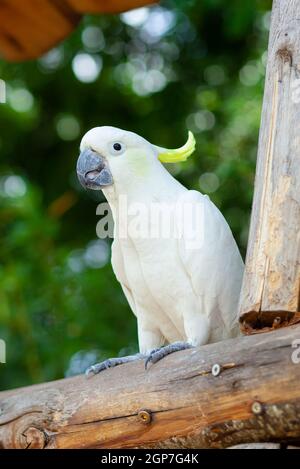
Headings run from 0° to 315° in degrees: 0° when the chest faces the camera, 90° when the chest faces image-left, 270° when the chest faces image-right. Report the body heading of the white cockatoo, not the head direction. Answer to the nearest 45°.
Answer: approximately 45°

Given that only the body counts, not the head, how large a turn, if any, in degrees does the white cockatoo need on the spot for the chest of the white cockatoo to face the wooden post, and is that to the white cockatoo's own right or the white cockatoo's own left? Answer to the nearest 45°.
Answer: approximately 90° to the white cockatoo's own left
